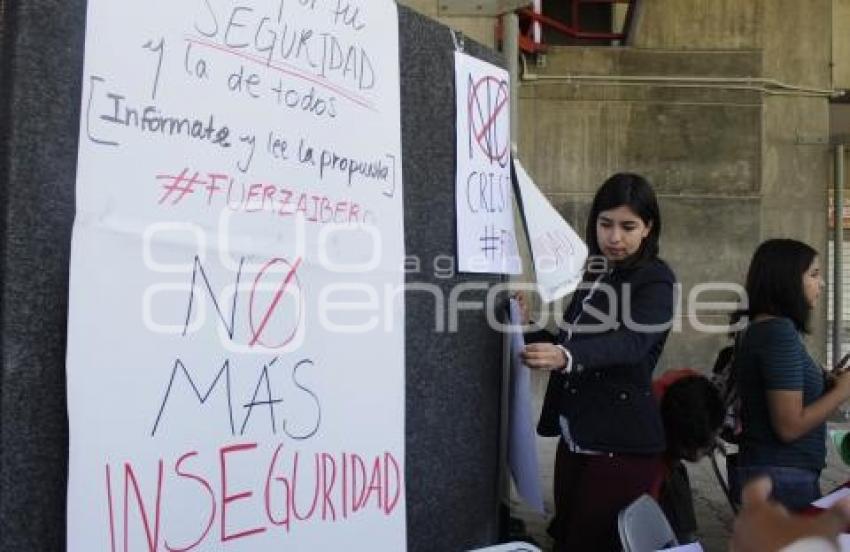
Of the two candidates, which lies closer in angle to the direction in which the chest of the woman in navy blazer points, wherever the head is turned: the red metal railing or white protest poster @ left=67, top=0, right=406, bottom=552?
the white protest poster

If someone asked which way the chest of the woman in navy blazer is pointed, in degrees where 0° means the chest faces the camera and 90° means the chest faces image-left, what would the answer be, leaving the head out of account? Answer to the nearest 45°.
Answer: approximately 45°

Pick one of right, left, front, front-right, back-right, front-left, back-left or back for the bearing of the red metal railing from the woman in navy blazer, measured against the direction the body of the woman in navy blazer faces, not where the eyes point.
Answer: back-right

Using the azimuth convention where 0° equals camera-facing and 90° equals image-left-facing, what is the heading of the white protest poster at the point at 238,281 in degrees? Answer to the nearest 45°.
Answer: approximately 0°

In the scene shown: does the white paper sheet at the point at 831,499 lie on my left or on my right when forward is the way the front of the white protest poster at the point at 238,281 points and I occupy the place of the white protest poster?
on my left

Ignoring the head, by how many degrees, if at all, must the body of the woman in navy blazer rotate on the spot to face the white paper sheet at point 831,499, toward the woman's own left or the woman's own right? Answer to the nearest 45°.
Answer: approximately 135° to the woman's own left

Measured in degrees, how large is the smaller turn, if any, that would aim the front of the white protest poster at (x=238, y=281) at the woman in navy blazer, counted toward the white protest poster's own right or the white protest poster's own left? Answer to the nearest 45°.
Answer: approximately 135° to the white protest poster's own left

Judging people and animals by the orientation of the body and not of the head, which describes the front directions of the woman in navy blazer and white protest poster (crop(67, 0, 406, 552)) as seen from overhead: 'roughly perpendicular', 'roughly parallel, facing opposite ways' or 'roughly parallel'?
roughly perpendicular

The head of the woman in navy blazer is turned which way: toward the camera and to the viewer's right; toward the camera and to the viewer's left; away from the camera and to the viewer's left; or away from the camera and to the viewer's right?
toward the camera and to the viewer's left

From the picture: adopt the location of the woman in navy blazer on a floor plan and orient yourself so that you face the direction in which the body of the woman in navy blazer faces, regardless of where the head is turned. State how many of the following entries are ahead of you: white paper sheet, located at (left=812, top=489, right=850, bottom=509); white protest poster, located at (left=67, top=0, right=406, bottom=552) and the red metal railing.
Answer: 1

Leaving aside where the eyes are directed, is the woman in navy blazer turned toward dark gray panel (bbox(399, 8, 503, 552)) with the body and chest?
yes

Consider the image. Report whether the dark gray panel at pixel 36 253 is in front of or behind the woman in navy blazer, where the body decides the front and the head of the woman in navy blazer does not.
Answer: in front

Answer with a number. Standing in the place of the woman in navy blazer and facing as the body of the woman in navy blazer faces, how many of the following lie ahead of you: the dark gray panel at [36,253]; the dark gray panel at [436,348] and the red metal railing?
2

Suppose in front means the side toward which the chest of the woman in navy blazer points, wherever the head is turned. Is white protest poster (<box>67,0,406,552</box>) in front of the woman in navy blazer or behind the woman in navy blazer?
in front
